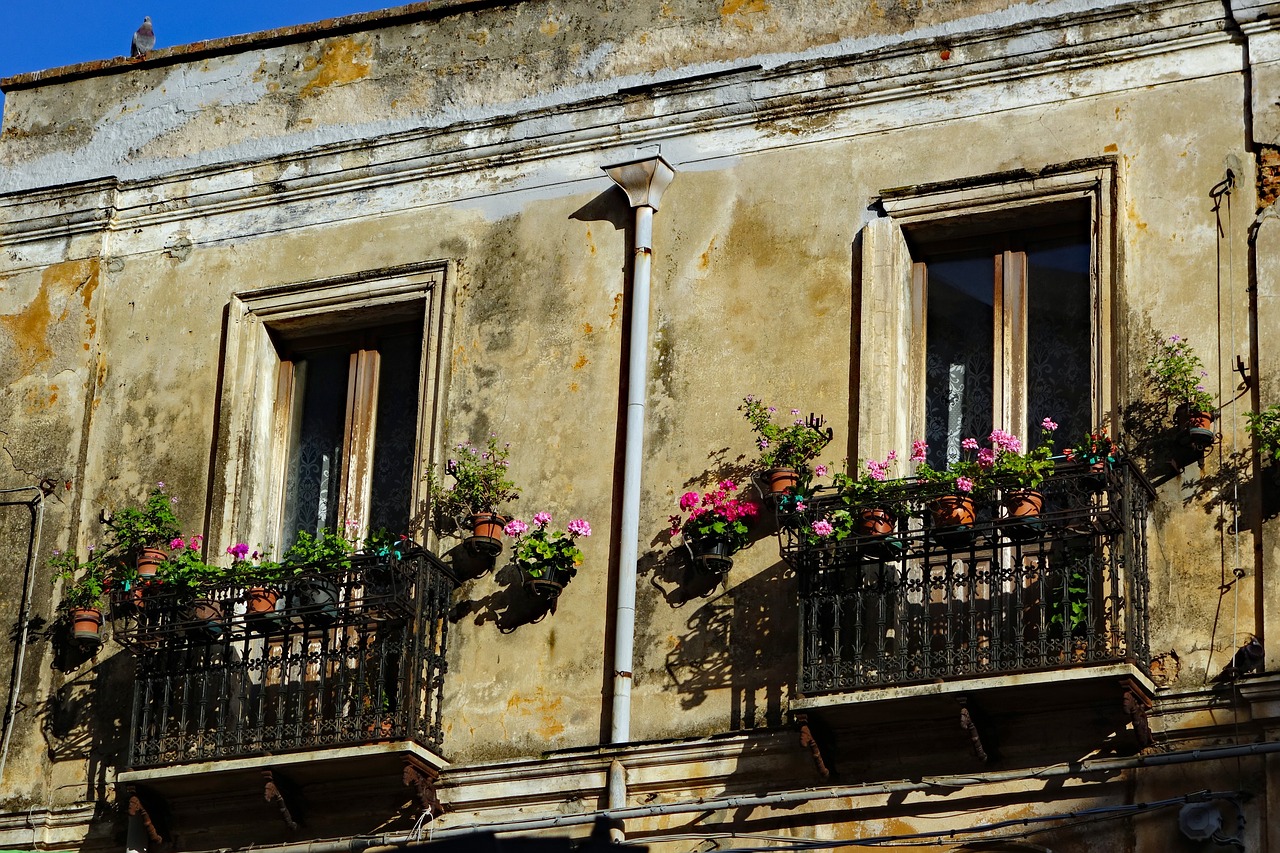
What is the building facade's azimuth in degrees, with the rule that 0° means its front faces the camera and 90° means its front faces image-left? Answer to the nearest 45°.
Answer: approximately 45°
